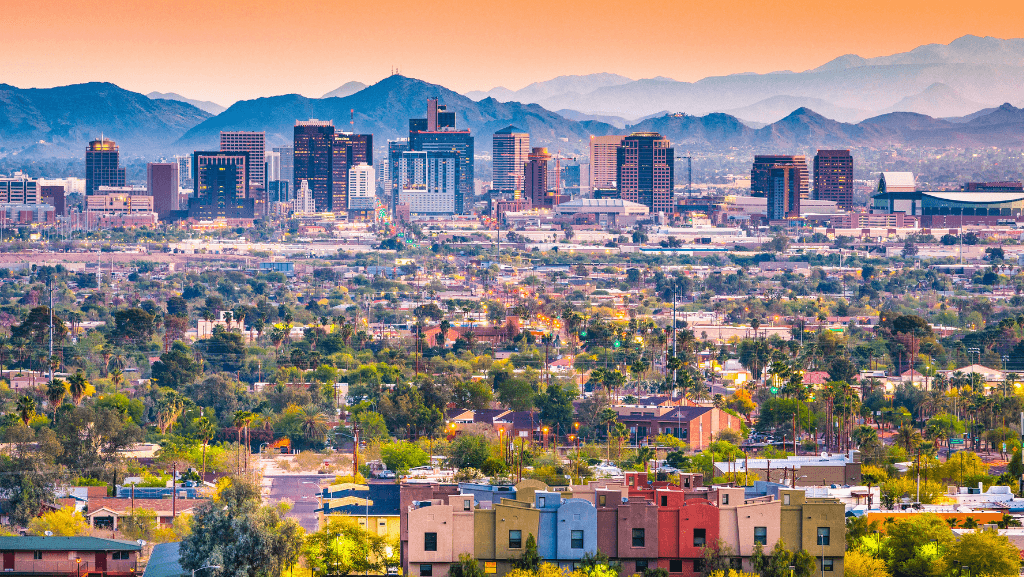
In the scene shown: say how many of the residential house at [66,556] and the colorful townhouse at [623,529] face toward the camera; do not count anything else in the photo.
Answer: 2

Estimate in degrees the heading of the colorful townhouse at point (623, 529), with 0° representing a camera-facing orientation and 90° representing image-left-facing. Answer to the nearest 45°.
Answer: approximately 0°

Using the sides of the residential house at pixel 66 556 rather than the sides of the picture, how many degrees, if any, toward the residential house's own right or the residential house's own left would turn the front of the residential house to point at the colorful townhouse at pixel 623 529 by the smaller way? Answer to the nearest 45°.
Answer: approximately 45° to the residential house's own left

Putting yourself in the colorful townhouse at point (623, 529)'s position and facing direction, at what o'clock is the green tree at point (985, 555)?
The green tree is roughly at 9 o'clock from the colorful townhouse.

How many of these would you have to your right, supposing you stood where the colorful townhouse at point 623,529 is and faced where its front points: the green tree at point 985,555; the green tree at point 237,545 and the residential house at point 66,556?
2

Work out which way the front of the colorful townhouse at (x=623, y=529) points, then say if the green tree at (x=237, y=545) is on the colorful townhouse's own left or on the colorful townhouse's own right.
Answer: on the colorful townhouse's own right

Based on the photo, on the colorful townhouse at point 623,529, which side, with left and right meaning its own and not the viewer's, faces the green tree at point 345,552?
right

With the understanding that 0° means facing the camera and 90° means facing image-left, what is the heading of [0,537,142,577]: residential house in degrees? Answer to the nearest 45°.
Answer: approximately 0°

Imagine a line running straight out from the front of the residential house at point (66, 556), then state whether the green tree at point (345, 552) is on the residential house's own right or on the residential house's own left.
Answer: on the residential house's own left

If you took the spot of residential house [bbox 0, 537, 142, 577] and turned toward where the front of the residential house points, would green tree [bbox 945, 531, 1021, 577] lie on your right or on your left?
on your left
